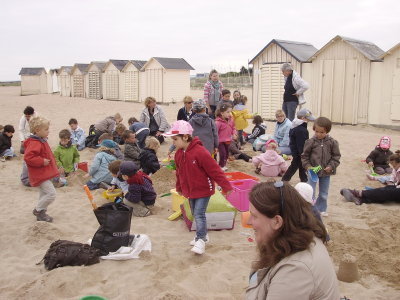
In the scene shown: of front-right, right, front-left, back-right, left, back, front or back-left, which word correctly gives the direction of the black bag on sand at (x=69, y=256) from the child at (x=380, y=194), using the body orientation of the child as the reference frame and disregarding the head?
front-left

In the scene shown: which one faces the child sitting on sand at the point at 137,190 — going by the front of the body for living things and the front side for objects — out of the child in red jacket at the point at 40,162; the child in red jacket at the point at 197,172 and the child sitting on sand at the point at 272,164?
the child in red jacket at the point at 40,162

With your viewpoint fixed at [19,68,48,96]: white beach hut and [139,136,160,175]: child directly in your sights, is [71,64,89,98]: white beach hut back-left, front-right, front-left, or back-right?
front-left

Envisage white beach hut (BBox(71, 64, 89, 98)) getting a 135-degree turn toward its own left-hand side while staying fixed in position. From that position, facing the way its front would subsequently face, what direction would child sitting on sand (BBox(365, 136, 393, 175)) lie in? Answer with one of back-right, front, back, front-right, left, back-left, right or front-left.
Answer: right

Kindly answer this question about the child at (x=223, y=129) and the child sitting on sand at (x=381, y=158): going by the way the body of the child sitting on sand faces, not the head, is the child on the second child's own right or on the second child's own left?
on the second child's own right

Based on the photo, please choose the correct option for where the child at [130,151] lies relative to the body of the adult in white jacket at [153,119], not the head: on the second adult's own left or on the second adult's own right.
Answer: on the second adult's own right

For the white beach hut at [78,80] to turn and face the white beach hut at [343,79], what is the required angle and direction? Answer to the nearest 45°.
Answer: approximately 45° to its left

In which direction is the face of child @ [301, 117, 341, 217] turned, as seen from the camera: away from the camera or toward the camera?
toward the camera

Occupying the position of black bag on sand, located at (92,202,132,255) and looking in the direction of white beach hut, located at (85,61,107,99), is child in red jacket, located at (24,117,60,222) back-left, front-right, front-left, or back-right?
front-left

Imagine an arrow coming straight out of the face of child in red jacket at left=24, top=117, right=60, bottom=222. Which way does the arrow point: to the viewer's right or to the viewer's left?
to the viewer's right

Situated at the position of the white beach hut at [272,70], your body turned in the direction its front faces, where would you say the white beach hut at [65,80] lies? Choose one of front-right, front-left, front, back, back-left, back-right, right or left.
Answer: right

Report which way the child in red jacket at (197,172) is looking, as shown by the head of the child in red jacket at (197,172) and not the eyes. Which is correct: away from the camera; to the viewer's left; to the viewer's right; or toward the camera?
to the viewer's left

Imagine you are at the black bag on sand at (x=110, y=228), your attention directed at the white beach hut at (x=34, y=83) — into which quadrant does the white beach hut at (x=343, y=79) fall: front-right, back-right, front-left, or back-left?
front-right

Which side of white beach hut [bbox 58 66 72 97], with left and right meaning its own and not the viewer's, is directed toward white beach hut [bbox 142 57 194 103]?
left

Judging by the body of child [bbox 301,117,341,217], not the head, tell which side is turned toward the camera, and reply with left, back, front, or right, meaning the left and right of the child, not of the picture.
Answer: front
